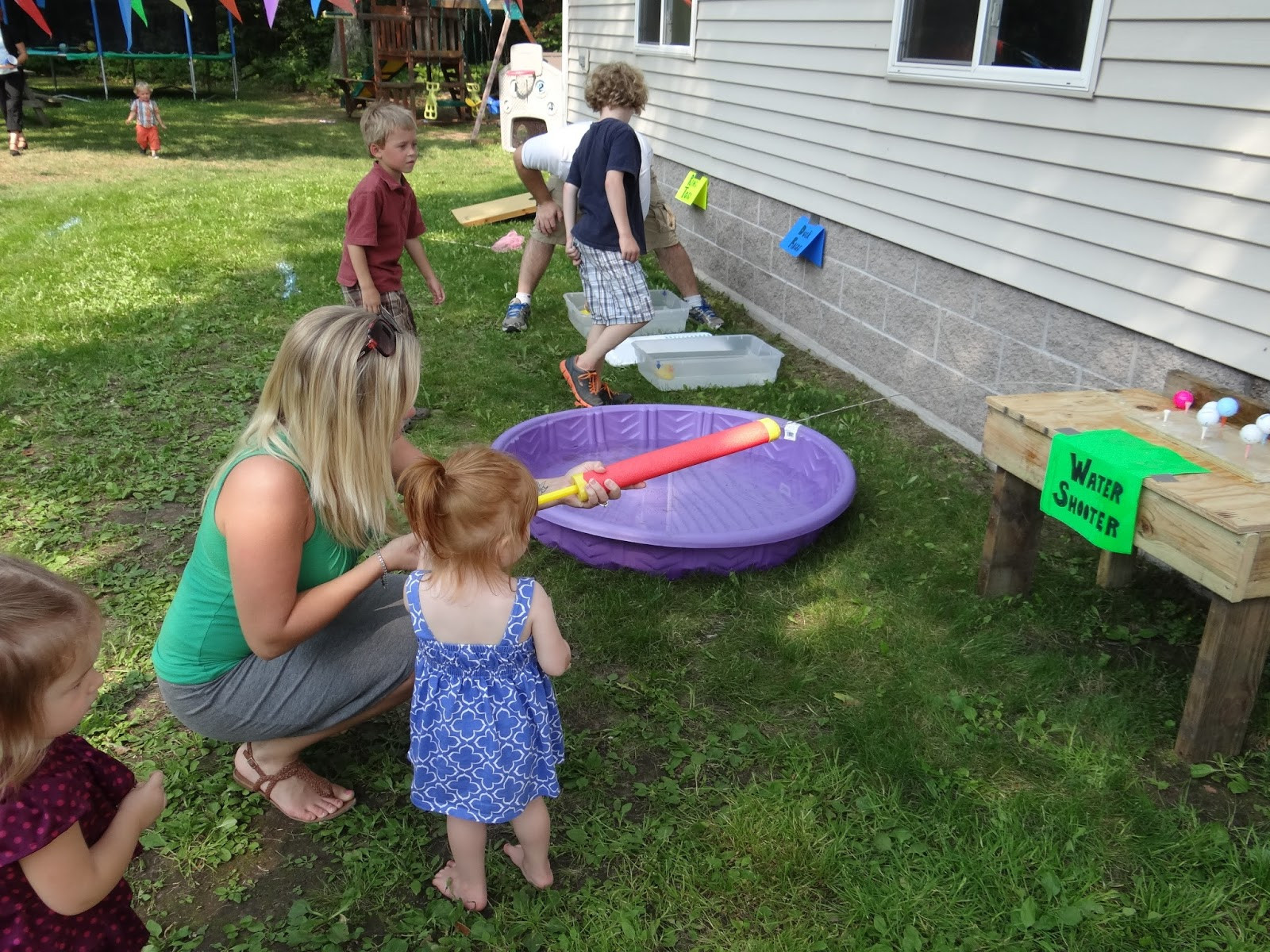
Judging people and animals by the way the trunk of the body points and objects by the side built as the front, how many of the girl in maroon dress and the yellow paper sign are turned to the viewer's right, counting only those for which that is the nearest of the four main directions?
1

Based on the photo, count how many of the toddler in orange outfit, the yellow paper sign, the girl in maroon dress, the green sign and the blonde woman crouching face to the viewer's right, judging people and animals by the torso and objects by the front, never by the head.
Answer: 2

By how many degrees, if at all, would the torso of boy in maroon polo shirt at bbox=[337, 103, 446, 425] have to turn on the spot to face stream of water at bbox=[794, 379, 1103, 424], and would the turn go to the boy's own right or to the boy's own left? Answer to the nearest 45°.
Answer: approximately 45° to the boy's own left

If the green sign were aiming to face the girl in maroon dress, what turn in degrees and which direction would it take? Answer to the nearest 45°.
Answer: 0° — it already faces them

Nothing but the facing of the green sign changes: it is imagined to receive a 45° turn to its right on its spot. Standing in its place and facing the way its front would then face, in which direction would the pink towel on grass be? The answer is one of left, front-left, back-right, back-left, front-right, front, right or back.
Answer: front-right

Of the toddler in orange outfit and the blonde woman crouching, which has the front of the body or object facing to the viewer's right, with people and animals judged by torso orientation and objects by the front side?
the blonde woman crouching

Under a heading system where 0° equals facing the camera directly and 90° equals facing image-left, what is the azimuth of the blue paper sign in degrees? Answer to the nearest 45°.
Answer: approximately 45°

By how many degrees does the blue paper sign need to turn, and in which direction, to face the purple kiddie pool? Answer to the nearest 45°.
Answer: approximately 45° to its left

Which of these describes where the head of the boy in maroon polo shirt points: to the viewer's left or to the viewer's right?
to the viewer's right

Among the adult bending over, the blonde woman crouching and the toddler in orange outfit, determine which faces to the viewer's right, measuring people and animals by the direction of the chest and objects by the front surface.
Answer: the blonde woman crouching

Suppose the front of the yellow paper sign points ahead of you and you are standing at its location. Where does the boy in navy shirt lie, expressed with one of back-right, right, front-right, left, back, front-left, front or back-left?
front-left

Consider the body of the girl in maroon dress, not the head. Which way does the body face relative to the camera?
to the viewer's right

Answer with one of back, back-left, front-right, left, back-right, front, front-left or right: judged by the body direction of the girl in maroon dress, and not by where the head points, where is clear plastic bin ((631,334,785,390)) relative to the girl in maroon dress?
front-left
